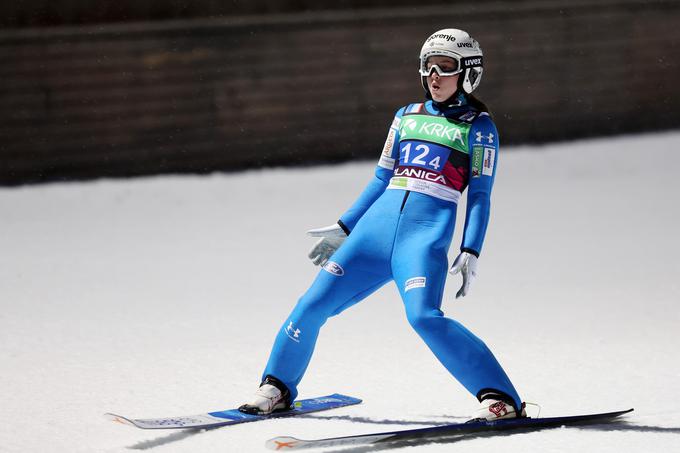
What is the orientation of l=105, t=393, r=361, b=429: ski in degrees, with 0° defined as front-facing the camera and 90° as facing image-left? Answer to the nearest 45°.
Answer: approximately 90°
